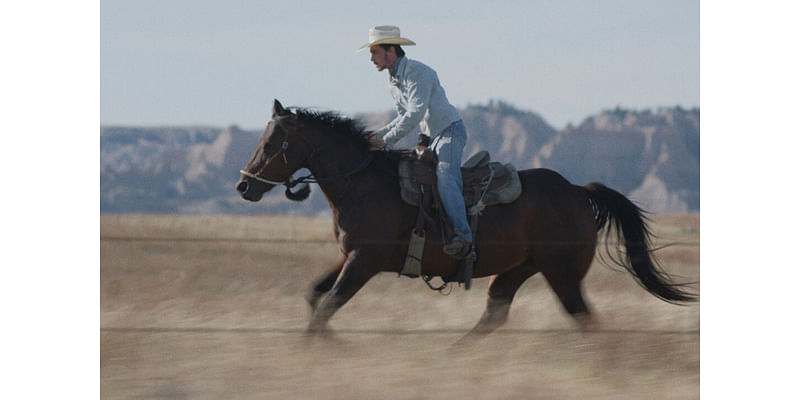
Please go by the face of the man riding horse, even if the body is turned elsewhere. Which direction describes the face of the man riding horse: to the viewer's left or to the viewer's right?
to the viewer's left

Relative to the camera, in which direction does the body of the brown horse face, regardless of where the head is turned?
to the viewer's left

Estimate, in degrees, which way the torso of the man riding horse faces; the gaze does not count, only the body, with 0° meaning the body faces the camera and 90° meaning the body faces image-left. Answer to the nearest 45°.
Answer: approximately 90°
